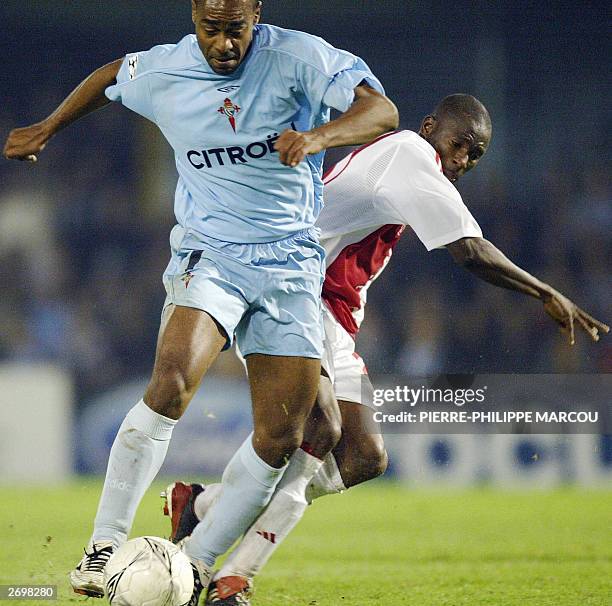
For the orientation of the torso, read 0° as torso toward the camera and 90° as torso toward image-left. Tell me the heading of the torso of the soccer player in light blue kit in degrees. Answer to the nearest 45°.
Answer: approximately 0°

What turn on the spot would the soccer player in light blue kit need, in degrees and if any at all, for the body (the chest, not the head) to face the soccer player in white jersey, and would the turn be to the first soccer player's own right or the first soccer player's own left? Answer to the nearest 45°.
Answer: approximately 135° to the first soccer player's own left
